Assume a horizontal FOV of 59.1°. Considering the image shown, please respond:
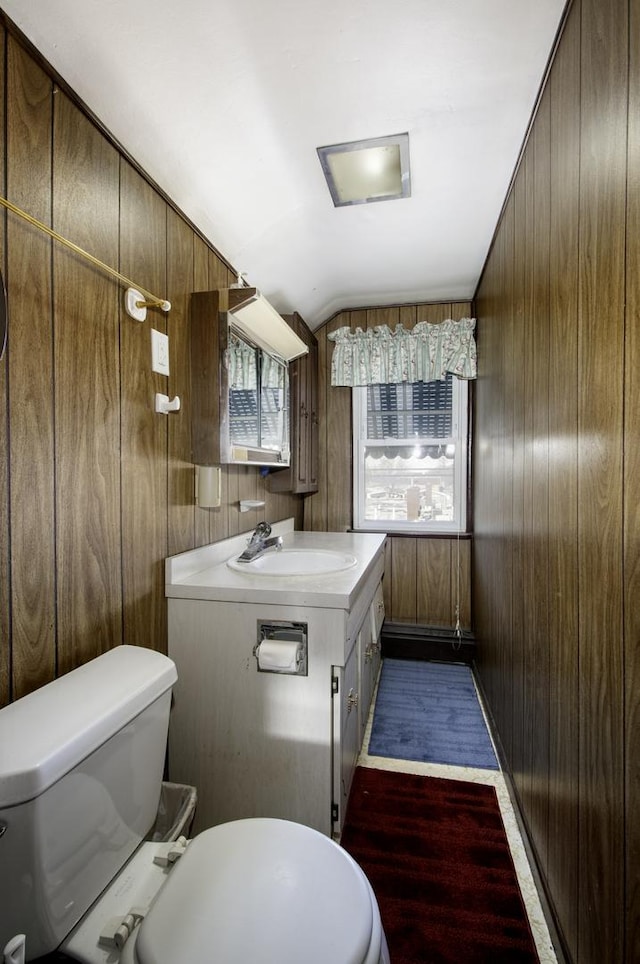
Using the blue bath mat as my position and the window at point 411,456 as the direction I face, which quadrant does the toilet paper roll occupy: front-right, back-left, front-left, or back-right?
back-left

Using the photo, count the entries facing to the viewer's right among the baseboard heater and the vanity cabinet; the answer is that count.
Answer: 1

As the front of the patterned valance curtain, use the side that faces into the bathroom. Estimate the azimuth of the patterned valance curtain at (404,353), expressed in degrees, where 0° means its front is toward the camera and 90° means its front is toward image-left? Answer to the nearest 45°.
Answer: approximately 0°

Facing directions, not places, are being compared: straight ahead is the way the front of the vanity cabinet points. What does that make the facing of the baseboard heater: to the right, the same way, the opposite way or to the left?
to the right

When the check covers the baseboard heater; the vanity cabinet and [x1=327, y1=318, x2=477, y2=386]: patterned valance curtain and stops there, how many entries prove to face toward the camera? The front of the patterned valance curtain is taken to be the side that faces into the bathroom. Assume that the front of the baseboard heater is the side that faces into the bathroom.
2

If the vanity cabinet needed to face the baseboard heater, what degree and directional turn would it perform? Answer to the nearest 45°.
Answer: approximately 45° to its left

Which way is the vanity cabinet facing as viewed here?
to the viewer's right

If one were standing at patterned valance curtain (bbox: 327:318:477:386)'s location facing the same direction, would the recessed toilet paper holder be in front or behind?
in front

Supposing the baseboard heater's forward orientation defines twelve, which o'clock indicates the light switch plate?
The light switch plate is roughly at 1 o'clock from the baseboard heater.
